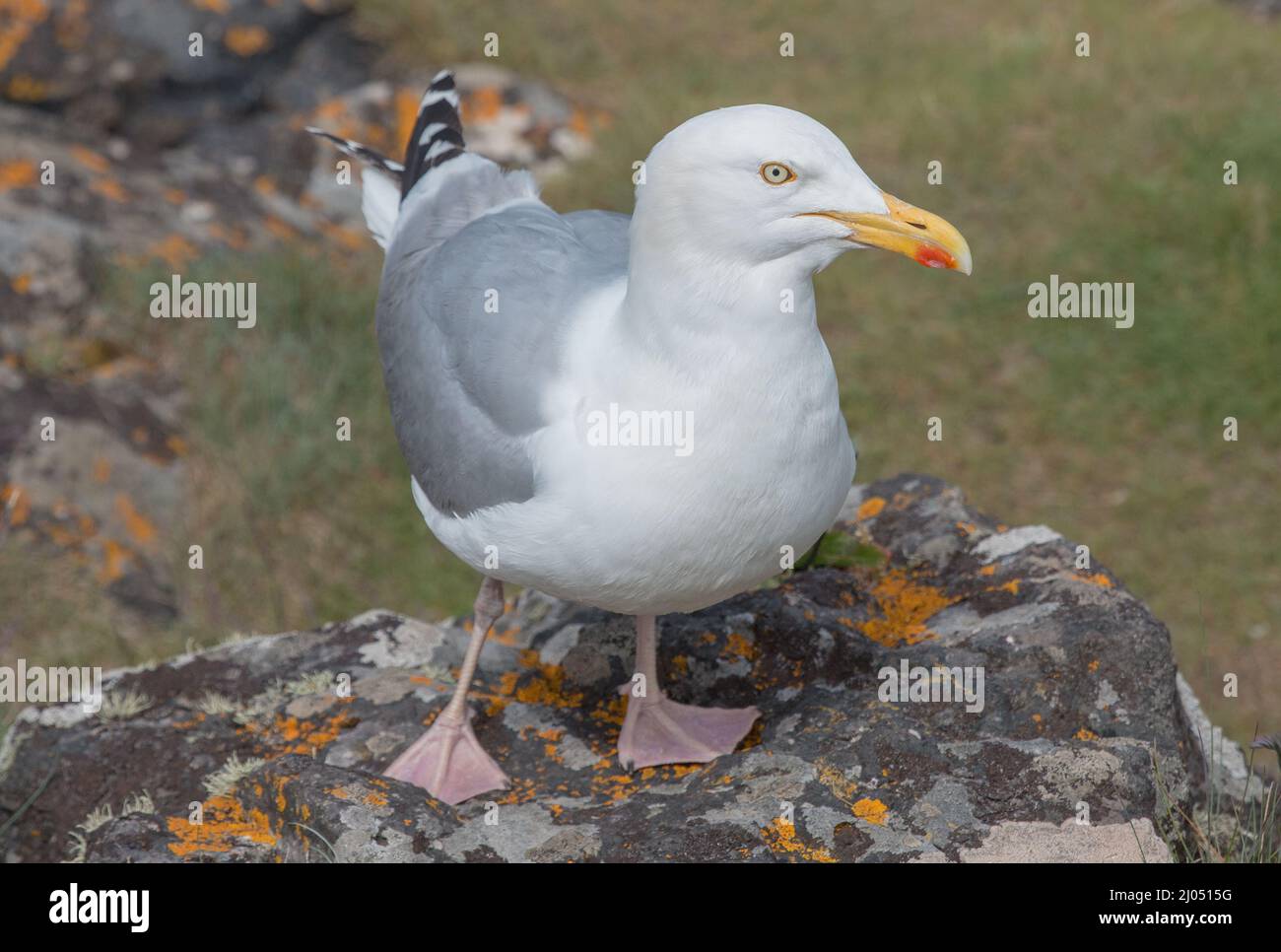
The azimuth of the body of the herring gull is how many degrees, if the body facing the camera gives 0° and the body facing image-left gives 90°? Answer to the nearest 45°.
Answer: approximately 315°

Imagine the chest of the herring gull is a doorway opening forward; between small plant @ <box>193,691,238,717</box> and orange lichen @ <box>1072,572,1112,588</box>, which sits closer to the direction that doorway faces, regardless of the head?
the orange lichen

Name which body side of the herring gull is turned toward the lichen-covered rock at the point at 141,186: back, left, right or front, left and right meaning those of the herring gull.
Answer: back

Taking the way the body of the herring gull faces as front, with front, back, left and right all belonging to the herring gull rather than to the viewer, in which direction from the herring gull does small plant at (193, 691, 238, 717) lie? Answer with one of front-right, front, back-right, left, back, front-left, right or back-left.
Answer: back

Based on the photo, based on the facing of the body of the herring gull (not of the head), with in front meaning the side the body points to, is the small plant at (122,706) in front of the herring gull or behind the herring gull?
behind

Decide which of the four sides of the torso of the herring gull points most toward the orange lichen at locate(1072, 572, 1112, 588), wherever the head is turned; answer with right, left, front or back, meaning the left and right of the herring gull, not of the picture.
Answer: left

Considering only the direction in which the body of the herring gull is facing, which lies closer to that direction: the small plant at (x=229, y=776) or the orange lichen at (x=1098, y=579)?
the orange lichen

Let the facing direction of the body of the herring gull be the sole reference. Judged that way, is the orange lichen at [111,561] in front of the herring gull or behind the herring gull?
behind

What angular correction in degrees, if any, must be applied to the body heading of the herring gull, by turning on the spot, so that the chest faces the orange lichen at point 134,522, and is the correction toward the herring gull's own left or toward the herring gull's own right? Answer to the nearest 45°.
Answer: approximately 180°

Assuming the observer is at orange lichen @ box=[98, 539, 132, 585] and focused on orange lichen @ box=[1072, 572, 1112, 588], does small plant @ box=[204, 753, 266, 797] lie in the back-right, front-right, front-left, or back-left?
front-right
